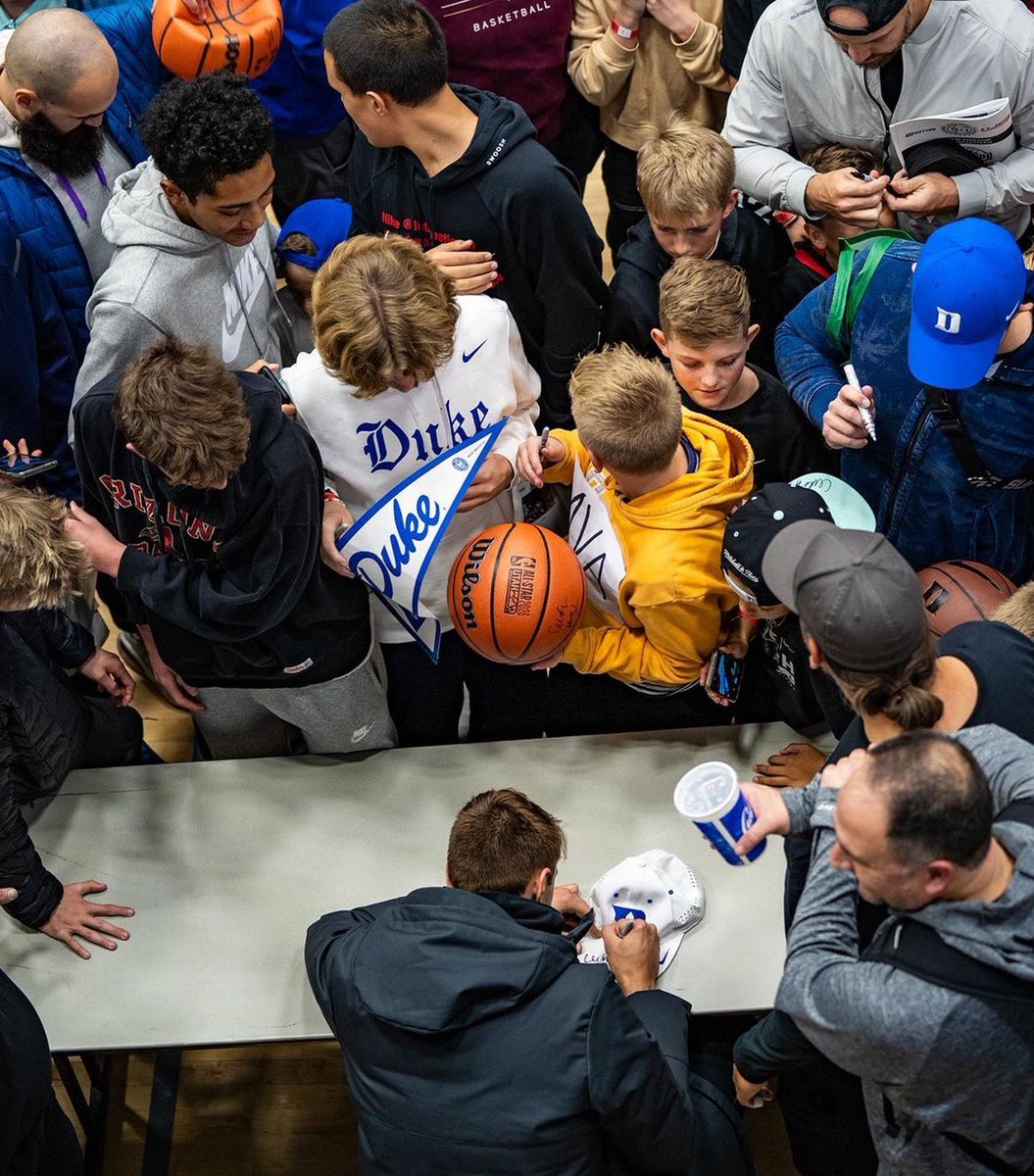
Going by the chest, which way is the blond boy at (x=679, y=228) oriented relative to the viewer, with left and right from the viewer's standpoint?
facing the viewer

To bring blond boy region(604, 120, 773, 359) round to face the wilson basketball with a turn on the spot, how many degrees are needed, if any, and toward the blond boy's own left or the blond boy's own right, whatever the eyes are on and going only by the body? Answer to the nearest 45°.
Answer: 0° — they already face it

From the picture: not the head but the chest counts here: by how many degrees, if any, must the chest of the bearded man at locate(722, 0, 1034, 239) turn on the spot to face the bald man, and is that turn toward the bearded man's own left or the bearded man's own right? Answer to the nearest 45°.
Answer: approximately 90° to the bearded man's own right

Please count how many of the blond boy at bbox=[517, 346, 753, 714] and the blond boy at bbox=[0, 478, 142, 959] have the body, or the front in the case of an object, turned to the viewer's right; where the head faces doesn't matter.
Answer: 1

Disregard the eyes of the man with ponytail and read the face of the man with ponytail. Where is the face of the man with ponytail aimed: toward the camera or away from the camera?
away from the camera

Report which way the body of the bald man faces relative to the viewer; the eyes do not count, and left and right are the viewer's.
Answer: facing the viewer and to the right of the viewer

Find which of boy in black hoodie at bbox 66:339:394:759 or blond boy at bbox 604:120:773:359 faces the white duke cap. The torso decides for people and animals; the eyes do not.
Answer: the blond boy

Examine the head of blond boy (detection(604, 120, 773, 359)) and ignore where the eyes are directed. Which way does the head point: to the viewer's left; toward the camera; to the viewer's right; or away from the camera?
toward the camera

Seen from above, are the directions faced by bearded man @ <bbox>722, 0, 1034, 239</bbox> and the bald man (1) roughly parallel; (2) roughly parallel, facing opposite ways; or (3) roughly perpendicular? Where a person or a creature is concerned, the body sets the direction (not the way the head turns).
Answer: roughly perpendicular

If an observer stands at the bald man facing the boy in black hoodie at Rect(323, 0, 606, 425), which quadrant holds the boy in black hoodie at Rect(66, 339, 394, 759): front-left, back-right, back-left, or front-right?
front-right

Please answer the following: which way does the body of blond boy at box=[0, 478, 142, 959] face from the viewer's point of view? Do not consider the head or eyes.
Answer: to the viewer's right

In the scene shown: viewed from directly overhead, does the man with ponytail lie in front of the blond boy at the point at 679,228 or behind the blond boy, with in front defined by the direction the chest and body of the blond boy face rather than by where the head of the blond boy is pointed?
in front

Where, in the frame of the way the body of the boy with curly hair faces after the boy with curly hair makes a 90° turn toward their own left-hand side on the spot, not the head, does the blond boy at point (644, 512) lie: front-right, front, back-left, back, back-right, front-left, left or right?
right

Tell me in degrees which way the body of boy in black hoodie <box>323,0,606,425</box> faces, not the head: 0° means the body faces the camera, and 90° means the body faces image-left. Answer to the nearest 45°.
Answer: approximately 45°

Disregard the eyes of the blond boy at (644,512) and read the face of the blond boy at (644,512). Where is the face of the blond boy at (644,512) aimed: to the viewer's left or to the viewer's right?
to the viewer's left
